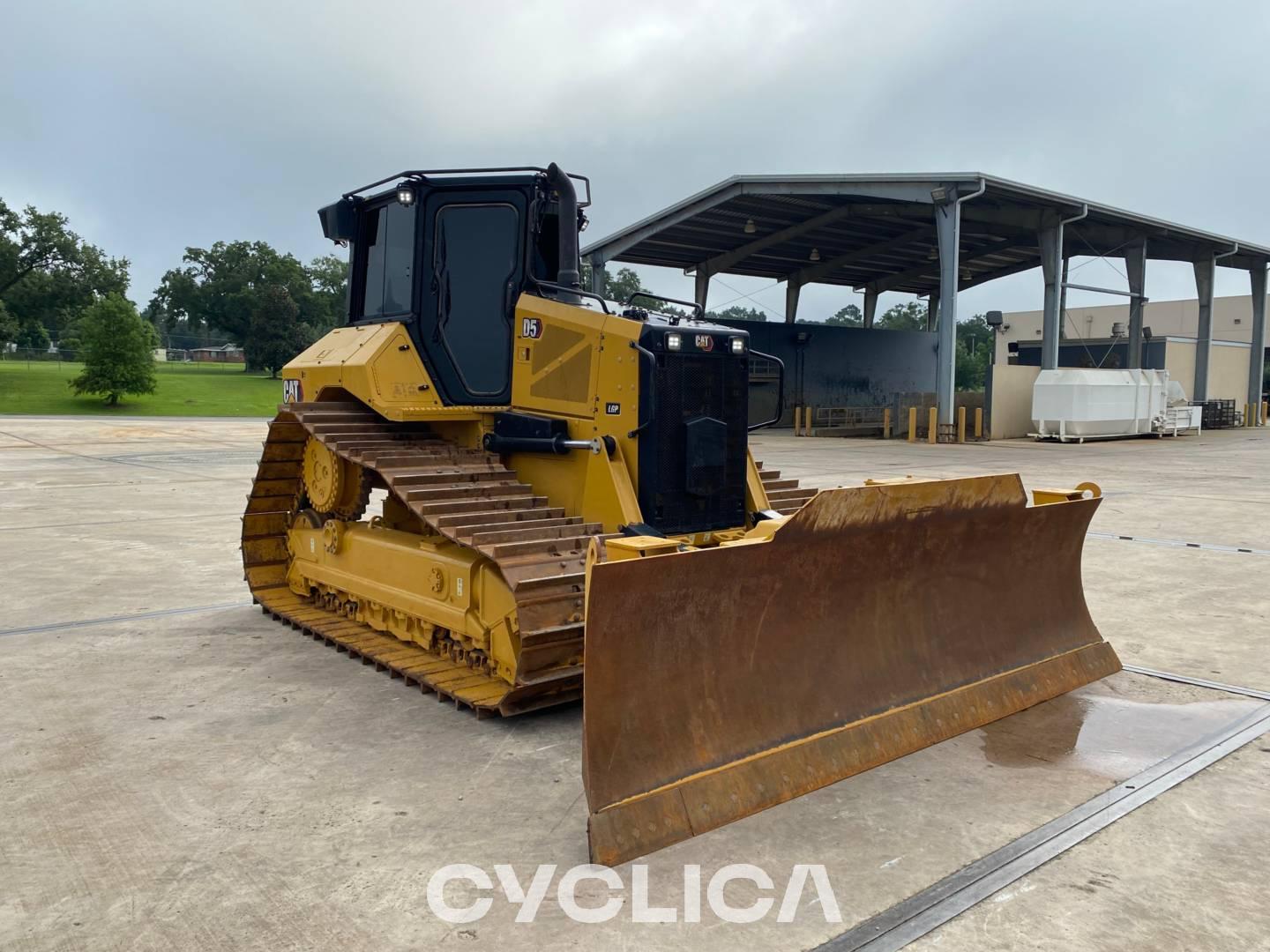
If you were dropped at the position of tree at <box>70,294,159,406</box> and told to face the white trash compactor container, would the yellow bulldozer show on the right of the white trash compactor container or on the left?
right

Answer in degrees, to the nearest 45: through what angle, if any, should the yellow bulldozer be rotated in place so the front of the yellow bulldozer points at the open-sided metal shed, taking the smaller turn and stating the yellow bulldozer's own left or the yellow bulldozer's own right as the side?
approximately 135° to the yellow bulldozer's own left

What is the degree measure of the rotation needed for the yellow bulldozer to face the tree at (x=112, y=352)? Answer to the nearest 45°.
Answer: approximately 180°

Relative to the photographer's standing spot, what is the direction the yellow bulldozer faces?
facing the viewer and to the right of the viewer

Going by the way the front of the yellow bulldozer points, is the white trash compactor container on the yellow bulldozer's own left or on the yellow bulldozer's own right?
on the yellow bulldozer's own left
